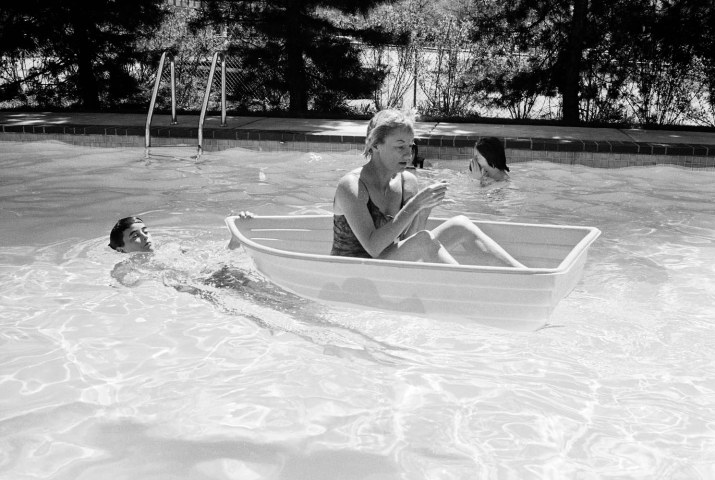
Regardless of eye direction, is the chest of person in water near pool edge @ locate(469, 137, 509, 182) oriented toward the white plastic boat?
no

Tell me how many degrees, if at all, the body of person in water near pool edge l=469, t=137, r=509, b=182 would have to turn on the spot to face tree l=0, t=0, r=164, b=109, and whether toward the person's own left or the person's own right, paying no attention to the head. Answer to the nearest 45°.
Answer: approximately 45° to the person's own right

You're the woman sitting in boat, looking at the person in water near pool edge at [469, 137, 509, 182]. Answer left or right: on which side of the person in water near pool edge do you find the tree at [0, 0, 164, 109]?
left

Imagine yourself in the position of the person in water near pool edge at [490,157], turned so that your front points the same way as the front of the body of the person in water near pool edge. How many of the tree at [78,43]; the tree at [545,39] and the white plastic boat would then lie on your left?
1

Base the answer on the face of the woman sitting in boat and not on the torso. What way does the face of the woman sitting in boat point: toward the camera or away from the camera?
toward the camera

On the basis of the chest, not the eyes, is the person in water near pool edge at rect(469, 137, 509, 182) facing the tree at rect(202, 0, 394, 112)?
no

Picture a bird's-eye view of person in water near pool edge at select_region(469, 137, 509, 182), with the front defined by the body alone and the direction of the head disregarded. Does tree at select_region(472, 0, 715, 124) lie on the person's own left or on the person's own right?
on the person's own right

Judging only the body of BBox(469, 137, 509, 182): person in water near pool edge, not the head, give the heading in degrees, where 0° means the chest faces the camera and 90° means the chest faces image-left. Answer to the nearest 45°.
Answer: approximately 90°

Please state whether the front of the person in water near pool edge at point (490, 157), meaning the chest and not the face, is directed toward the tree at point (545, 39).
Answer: no

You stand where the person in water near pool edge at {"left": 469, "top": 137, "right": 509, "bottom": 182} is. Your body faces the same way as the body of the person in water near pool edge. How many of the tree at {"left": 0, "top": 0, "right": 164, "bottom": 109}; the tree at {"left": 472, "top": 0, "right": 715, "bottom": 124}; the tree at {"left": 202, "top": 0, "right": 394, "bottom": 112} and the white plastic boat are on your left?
1

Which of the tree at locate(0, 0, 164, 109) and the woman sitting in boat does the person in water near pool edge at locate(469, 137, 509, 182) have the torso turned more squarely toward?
the tree

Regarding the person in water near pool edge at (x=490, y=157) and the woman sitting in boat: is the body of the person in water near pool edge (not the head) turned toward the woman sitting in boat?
no
